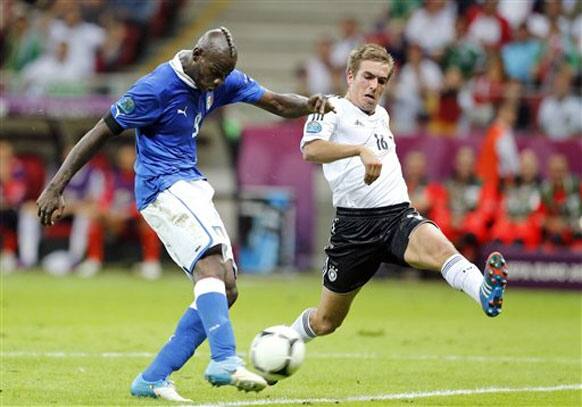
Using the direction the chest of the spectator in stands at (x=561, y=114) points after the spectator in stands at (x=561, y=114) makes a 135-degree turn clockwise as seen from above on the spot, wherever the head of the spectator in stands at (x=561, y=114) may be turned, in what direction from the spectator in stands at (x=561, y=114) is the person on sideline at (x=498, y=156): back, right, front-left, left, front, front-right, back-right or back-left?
left

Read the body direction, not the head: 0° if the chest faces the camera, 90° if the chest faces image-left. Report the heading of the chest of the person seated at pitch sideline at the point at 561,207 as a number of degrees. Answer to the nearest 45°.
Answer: approximately 0°

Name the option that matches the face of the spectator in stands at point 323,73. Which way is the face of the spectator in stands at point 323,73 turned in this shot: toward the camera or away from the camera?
toward the camera

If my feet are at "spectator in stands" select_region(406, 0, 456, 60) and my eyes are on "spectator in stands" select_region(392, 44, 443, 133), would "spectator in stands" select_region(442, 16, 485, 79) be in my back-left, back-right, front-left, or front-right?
front-left

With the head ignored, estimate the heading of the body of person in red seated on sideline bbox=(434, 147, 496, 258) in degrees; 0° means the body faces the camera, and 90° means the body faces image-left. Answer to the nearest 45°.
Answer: approximately 0°

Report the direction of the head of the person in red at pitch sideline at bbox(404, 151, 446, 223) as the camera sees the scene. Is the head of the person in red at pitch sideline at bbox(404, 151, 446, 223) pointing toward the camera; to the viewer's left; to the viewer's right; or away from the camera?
toward the camera

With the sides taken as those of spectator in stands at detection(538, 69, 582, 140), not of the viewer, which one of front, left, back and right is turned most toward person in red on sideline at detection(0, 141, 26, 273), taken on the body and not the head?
right

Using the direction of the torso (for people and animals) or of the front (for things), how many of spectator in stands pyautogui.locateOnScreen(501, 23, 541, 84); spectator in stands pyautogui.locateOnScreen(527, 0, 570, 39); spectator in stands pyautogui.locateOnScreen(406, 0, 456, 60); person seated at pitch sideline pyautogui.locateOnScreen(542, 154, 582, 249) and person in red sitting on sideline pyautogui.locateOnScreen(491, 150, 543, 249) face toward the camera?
5

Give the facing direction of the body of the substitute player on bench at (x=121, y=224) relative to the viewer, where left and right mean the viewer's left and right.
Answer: facing the viewer

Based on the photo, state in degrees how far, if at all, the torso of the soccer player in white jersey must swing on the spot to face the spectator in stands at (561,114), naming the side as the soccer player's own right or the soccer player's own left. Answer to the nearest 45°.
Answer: approximately 135° to the soccer player's own left

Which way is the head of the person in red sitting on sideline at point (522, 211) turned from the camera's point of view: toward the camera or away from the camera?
toward the camera

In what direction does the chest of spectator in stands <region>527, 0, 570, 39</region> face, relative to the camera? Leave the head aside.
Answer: toward the camera

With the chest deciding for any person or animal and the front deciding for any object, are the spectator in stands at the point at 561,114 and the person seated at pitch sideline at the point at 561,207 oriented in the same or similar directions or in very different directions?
same or similar directions

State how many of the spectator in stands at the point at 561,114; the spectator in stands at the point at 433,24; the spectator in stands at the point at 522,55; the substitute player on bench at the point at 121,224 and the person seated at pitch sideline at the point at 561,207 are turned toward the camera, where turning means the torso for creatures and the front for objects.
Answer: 5
